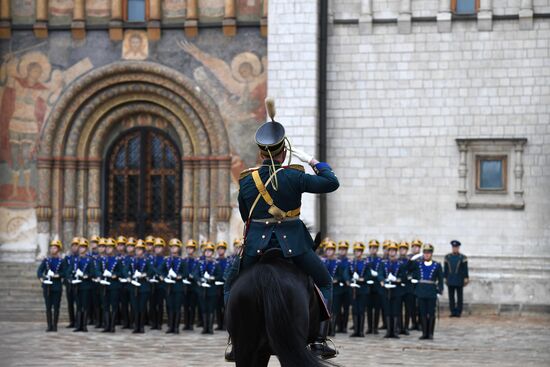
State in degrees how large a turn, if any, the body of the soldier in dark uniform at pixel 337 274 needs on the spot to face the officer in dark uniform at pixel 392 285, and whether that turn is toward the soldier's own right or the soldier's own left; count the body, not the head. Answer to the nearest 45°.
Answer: approximately 90° to the soldier's own left

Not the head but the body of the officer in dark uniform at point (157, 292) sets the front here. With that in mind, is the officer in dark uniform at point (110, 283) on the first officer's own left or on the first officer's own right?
on the first officer's own right

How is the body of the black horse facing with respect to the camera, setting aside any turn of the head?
away from the camera

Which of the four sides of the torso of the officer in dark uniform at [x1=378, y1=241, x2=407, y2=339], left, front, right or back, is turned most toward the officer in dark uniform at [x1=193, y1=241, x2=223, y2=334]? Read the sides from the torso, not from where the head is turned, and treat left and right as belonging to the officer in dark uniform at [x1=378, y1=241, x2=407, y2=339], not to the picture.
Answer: right
